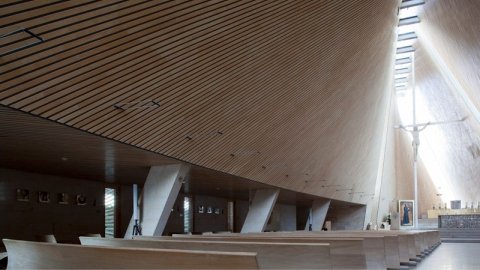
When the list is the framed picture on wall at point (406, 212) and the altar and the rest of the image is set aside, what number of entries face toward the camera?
2

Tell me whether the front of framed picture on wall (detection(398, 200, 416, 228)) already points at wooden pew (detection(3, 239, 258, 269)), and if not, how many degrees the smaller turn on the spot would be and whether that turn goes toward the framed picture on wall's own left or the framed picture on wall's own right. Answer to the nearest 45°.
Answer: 0° — it already faces it

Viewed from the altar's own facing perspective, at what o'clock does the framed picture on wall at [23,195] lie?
The framed picture on wall is roughly at 1 o'clock from the altar.

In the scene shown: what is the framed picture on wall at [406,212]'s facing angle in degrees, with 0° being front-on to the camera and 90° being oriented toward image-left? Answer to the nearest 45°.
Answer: approximately 0°

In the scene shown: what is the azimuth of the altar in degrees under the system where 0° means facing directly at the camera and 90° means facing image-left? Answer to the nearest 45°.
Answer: approximately 0°
